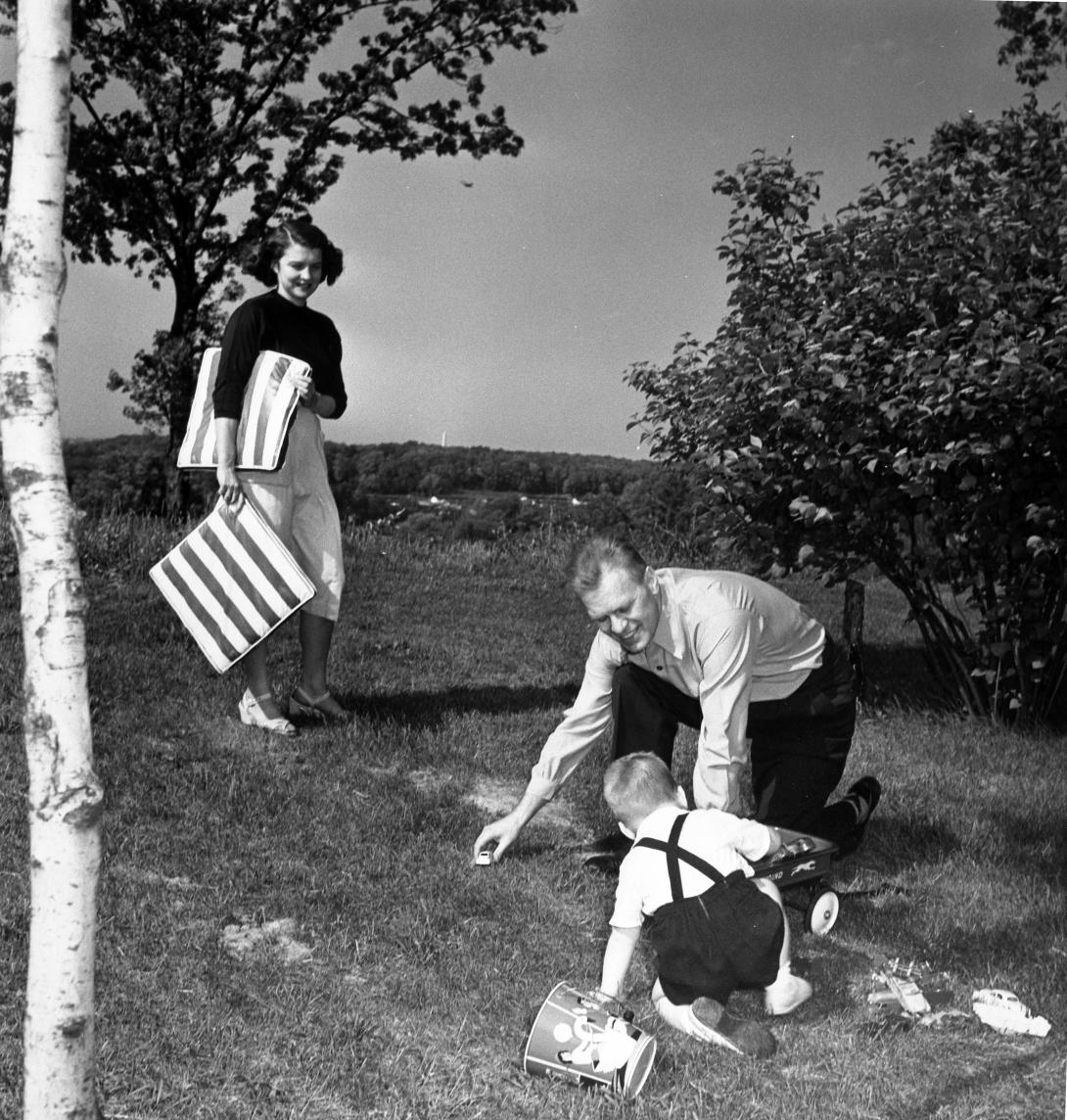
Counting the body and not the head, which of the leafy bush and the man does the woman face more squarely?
the man

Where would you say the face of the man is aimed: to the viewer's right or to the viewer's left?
to the viewer's left

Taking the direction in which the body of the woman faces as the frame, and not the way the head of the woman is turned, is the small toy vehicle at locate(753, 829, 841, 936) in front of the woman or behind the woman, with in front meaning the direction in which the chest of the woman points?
in front

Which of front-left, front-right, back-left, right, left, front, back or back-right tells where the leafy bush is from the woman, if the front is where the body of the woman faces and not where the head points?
front-left

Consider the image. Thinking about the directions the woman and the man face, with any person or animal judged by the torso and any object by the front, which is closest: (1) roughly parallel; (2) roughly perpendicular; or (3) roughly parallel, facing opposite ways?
roughly perpendicular

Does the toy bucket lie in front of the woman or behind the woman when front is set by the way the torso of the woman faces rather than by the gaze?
in front

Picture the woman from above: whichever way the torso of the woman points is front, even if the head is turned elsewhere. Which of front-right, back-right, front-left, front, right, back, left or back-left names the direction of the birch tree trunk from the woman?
front-right

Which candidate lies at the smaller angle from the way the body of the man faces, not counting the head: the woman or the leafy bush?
the woman

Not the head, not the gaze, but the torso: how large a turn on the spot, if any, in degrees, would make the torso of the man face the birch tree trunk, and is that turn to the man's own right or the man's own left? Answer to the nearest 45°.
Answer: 0° — they already face it

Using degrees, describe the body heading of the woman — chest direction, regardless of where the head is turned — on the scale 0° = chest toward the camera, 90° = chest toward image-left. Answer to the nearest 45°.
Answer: approximately 315°

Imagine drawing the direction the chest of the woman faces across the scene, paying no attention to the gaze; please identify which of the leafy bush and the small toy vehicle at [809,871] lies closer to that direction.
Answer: the small toy vehicle
